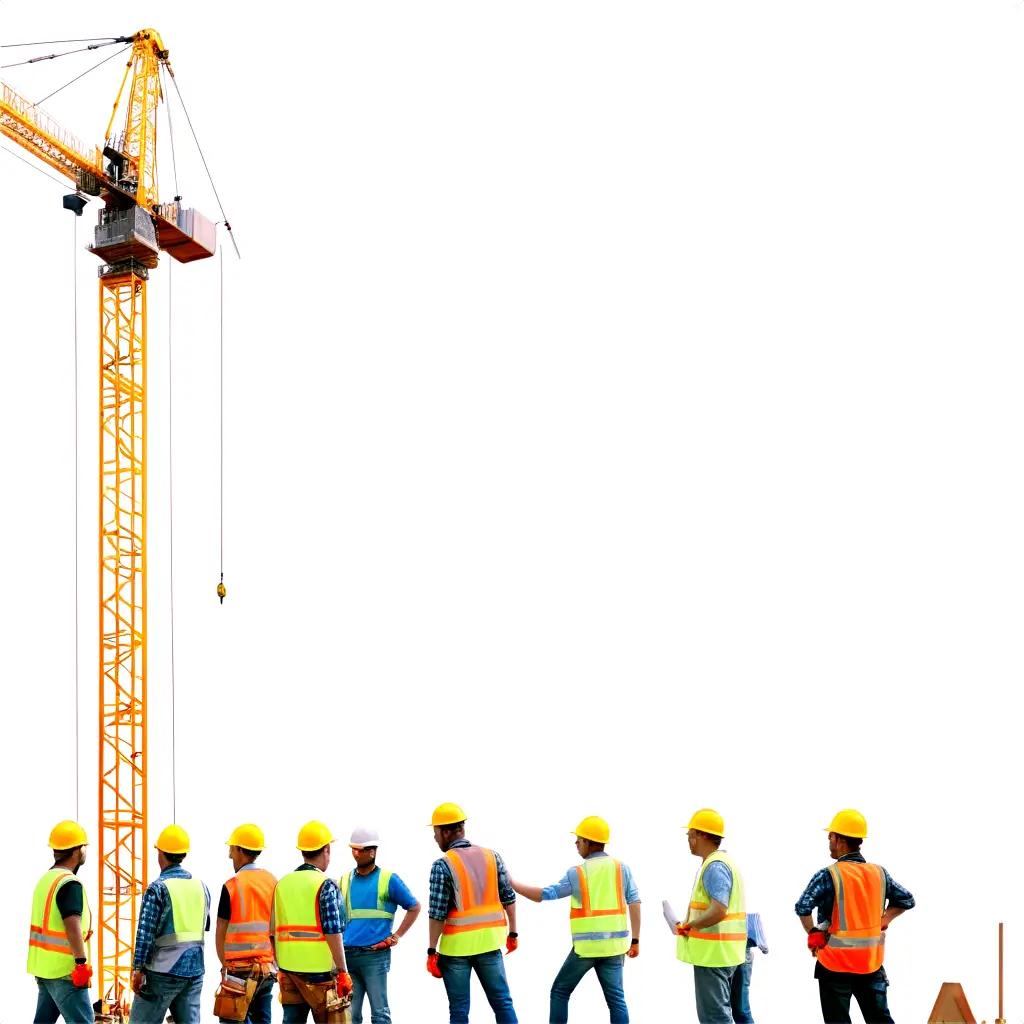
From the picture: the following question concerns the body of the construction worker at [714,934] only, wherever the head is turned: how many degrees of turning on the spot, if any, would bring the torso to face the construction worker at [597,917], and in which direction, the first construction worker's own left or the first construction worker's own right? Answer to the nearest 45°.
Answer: approximately 45° to the first construction worker's own right

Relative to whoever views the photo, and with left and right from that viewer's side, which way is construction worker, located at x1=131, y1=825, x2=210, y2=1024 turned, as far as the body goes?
facing away from the viewer and to the left of the viewer

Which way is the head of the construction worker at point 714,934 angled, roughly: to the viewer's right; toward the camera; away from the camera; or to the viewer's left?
to the viewer's left

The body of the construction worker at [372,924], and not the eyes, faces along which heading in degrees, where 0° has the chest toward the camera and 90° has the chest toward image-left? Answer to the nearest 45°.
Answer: approximately 45°

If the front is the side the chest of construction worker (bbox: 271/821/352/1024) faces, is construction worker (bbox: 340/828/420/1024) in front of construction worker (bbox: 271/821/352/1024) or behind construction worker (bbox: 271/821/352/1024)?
in front

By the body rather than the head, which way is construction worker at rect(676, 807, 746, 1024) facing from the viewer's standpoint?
to the viewer's left

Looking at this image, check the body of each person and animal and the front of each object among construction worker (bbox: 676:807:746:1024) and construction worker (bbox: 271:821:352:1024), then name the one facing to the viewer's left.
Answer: construction worker (bbox: 676:807:746:1024)

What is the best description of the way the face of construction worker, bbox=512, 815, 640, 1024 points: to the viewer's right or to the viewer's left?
to the viewer's left
